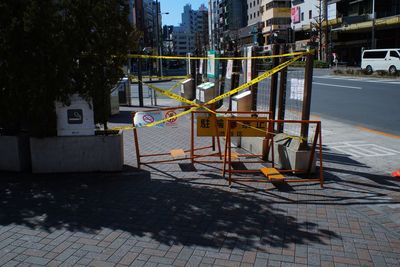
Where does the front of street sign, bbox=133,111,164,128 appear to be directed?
toward the camera

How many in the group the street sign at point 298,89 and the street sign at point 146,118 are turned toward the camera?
2

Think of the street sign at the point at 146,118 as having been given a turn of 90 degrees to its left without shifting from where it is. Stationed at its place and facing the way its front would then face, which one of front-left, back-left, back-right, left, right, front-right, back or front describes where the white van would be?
front-left

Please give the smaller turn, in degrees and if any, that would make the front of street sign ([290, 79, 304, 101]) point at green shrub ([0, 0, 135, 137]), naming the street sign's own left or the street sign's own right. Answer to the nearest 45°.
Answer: approximately 45° to the street sign's own right

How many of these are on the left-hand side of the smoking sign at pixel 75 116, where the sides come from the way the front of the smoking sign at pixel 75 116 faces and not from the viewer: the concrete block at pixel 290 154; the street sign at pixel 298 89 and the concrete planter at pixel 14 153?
2

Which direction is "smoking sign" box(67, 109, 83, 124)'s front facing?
toward the camera

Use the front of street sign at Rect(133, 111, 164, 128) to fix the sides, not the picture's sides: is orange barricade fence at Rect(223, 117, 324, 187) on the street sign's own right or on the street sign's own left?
on the street sign's own left

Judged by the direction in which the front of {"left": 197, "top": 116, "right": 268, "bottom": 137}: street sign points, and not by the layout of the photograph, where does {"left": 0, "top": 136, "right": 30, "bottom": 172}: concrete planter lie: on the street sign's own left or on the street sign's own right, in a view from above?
on the street sign's own right

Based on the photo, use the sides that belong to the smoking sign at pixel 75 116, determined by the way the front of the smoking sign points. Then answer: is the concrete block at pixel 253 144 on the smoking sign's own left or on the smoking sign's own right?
on the smoking sign's own left

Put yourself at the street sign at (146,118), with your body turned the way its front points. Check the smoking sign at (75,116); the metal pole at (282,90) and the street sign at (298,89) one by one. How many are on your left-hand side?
2

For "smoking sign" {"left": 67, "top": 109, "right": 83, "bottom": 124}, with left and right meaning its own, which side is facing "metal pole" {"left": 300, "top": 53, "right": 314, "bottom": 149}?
left

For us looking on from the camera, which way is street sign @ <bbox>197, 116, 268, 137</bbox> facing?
facing the viewer
